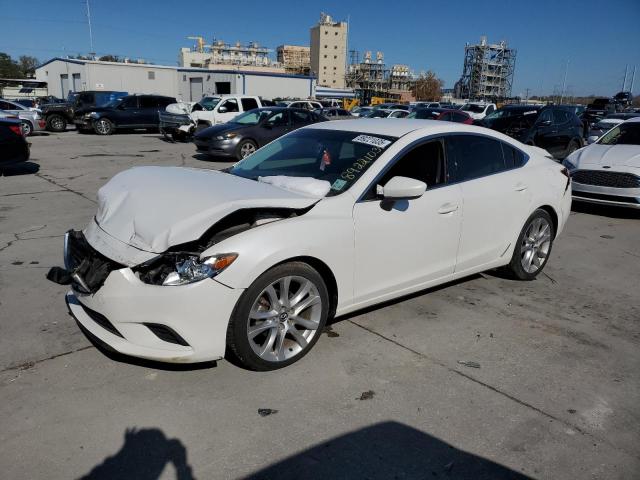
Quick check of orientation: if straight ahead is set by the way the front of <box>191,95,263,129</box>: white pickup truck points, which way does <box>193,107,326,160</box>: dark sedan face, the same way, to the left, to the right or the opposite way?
the same way

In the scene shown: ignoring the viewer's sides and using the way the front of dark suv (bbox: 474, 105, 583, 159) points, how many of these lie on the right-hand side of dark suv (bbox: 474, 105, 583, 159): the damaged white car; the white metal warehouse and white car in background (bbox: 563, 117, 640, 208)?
1

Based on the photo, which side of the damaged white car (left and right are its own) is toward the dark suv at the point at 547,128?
back

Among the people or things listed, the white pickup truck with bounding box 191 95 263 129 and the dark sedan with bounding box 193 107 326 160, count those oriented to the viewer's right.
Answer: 0

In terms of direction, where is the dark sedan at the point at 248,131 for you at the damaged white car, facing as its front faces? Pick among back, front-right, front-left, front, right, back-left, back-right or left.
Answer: back-right

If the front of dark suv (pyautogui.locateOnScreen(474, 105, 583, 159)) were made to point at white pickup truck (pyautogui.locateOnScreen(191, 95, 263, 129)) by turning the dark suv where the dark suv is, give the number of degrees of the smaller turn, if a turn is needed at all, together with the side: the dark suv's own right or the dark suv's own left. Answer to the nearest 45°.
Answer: approximately 45° to the dark suv's own right

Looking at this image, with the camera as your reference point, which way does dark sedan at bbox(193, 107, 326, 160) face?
facing the viewer and to the left of the viewer

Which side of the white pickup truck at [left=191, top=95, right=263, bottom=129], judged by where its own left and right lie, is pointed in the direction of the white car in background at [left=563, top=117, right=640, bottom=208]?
left

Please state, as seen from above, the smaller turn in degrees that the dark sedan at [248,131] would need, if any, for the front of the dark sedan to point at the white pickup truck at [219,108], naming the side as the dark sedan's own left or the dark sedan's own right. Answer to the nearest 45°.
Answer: approximately 135° to the dark sedan's own right

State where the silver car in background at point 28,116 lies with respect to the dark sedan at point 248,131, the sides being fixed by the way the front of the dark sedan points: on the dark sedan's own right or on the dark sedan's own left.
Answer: on the dark sedan's own right

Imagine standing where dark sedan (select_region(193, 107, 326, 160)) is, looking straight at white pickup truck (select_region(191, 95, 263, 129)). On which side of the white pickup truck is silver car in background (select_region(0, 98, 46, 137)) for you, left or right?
left

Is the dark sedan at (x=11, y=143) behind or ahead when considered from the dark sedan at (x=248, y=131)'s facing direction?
ahead

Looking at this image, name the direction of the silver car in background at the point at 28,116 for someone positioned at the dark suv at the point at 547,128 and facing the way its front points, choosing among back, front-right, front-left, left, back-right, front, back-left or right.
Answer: front-right

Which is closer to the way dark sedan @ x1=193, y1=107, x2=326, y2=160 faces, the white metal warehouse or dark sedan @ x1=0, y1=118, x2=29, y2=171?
the dark sedan

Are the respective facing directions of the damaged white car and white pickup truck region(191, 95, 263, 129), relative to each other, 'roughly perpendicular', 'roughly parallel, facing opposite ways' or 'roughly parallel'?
roughly parallel
